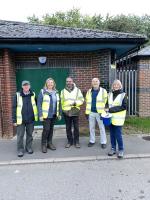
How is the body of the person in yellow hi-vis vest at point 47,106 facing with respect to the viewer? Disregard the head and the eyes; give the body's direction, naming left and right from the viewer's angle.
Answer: facing the viewer and to the right of the viewer

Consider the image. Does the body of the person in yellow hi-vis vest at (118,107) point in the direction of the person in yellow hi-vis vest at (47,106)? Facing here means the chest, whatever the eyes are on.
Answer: no

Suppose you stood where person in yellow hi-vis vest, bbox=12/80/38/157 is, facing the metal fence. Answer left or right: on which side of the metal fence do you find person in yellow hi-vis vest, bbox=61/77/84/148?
right

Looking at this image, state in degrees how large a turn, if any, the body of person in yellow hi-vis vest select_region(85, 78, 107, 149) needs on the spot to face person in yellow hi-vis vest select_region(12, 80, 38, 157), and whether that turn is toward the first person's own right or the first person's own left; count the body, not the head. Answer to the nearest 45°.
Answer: approximately 90° to the first person's own right

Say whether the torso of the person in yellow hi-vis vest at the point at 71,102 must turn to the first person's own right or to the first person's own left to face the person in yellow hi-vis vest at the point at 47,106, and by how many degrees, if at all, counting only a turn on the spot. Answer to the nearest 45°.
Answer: approximately 45° to the first person's own right

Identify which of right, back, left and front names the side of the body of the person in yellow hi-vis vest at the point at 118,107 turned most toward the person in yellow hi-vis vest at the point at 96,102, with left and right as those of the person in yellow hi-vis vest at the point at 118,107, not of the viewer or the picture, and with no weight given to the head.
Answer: right

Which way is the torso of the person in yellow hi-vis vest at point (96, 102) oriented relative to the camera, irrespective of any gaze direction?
toward the camera

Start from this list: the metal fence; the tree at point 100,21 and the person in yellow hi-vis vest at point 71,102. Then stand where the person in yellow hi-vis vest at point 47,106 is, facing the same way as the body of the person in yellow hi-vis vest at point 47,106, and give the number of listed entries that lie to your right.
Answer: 0

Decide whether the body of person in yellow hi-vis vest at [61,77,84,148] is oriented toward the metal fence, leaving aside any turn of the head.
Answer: no

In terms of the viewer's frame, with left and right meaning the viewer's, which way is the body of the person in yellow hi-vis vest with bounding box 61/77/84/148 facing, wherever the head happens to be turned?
facing the viewer

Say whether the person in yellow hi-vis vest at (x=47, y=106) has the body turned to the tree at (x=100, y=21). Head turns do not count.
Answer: no

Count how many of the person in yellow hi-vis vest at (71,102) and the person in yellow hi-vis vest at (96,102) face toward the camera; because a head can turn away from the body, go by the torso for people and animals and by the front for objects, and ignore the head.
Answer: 2

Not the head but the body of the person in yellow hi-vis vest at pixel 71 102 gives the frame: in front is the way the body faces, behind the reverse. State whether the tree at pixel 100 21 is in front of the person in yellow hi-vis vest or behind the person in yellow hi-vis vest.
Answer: behind
